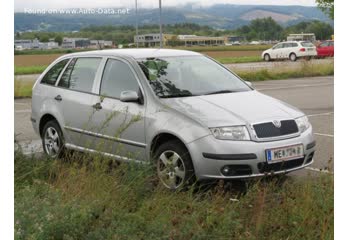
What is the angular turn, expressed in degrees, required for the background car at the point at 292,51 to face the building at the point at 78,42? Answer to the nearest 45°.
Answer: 0° — it already faces it

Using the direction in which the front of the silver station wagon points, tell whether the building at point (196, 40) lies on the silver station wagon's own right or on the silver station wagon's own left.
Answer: on the silver station wagon's own left

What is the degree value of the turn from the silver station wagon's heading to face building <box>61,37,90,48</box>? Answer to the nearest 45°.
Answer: approximately 135° to its left

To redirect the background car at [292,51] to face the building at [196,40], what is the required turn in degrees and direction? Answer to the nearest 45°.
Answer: approximately 45° to its right

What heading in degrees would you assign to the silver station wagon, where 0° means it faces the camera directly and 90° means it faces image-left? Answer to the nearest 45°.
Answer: approximately 315°
